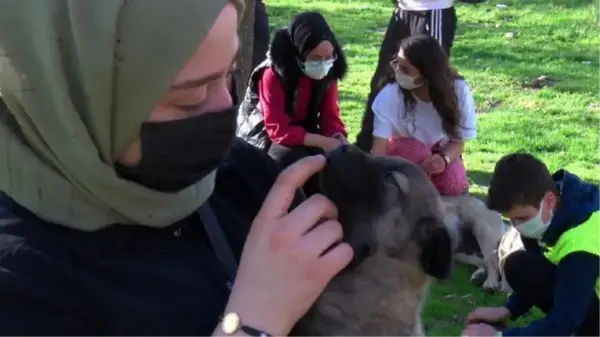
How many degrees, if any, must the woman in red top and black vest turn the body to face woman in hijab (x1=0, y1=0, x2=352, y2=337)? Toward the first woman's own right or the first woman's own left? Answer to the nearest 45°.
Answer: approximately 45° to the first woman's own right

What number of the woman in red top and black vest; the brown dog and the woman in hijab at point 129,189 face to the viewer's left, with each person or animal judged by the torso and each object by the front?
1

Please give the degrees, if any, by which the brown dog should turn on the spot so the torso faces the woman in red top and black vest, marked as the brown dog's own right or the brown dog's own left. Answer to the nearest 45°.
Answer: approximately 90° to the brown dog's own right

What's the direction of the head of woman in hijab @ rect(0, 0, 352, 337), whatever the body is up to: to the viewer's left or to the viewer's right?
to the viewer's right

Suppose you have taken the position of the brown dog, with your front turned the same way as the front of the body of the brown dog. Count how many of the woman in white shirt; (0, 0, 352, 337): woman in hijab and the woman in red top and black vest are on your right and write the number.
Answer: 2

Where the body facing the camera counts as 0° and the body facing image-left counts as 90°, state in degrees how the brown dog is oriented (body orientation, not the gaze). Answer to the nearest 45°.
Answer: approximately 90°

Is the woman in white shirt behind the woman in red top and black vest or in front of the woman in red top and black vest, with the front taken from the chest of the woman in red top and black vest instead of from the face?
in front

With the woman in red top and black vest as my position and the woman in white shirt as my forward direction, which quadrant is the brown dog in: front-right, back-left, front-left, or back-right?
front-right

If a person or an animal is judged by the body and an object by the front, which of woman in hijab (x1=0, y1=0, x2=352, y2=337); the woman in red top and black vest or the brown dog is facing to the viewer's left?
the brown dog

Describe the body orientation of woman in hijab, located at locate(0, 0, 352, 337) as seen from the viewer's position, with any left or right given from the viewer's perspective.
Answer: facing the viewer and to the right of the viewer

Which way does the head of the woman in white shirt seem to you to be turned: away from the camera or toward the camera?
toward the camera

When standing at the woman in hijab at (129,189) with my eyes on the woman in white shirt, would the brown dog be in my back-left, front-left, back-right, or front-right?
front-right
